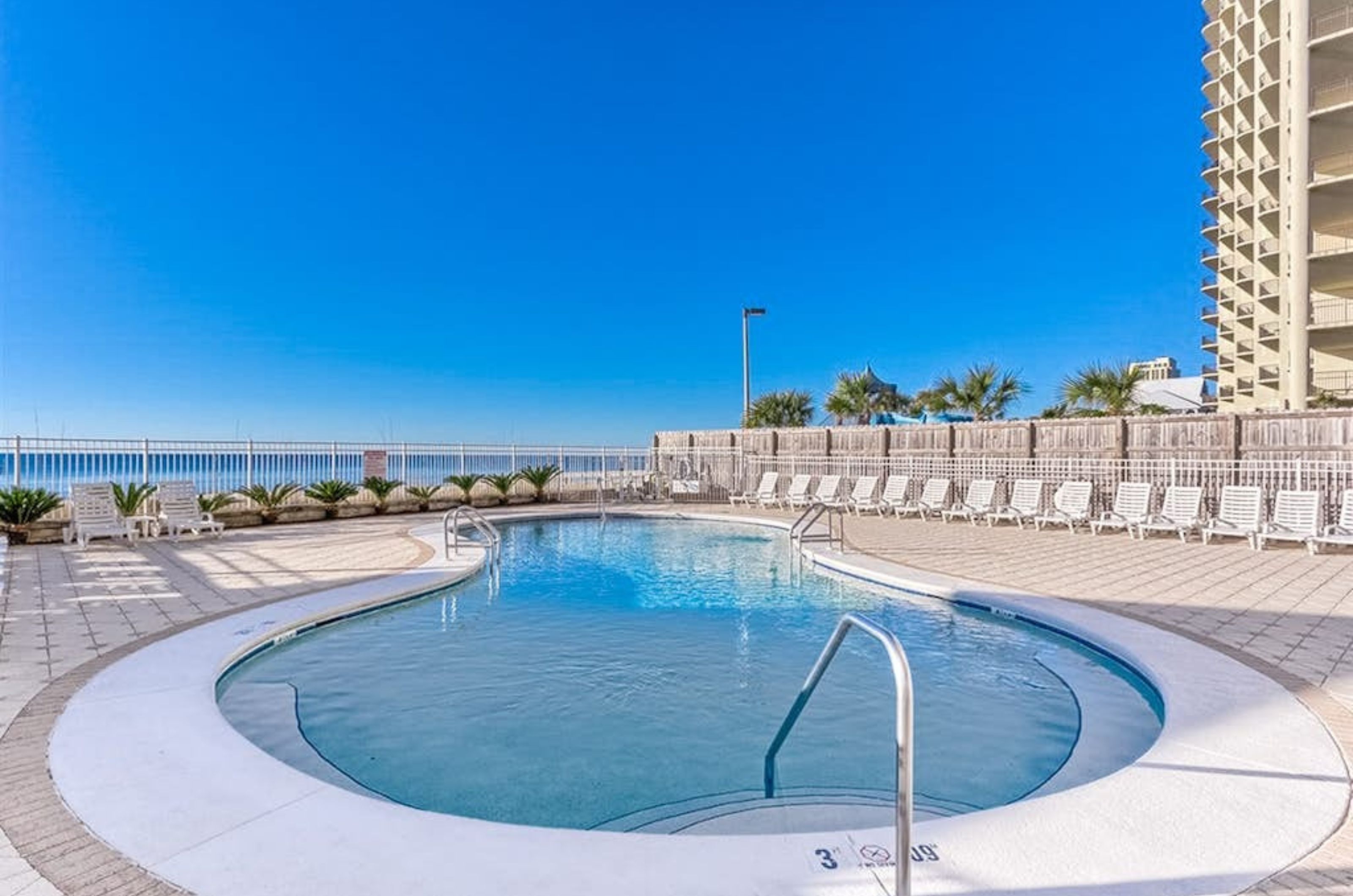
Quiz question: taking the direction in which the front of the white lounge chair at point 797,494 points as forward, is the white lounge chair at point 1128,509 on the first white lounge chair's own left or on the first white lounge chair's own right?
on the first white lounge chair's own left

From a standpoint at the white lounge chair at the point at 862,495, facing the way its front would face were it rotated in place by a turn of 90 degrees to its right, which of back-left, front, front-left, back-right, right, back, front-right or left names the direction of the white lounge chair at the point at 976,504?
back

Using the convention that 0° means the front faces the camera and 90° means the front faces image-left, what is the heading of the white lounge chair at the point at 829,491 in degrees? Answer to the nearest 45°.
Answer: approximately 45°

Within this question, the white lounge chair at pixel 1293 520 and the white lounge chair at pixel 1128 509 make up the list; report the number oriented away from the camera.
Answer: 0

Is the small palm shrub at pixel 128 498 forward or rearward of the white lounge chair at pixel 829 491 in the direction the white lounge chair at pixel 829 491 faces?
forward

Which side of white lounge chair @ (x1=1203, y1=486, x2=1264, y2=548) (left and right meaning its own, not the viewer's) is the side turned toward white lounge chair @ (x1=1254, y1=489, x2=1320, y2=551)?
left

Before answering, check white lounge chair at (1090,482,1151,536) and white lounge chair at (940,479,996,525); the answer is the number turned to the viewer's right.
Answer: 0

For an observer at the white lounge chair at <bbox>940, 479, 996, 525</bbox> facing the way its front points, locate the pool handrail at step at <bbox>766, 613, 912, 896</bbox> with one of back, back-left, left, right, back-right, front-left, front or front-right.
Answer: front-left

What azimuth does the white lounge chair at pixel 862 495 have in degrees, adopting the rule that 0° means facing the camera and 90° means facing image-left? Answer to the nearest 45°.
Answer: approximately 45°

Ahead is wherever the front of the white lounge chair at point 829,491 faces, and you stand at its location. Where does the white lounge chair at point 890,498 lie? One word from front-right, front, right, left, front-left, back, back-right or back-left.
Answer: left
